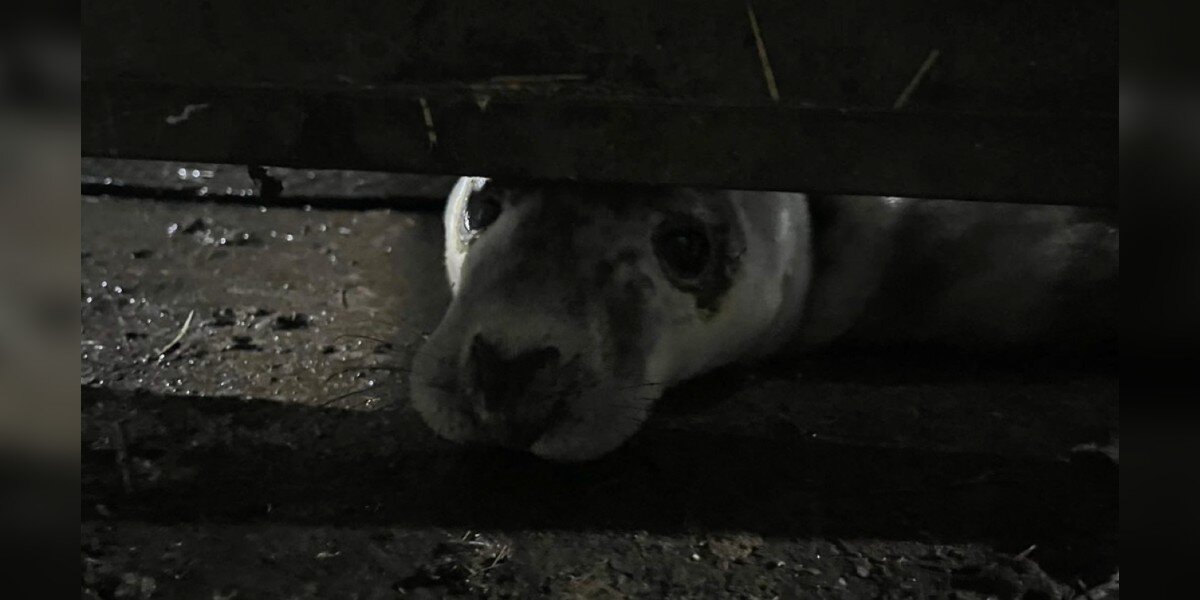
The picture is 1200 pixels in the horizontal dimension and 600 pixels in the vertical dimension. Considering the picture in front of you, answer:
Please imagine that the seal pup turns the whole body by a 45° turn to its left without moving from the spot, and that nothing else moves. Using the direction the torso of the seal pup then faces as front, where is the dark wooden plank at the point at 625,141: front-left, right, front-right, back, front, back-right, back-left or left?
front

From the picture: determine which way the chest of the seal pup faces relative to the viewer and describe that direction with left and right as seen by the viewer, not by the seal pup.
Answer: facing the viewer and to the left of the viewer
